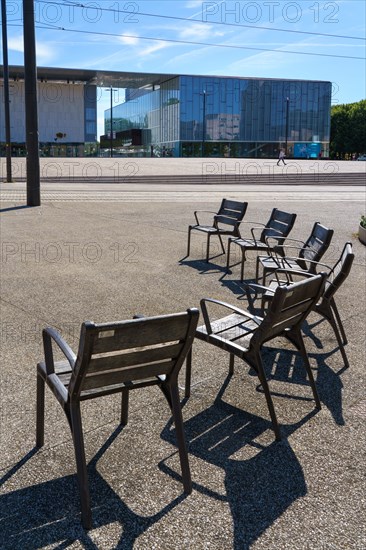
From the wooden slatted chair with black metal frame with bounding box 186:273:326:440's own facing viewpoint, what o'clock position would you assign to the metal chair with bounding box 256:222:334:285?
The metal chair is roughly at 2 o'clock from the wooden slatted chair with black metal frame.

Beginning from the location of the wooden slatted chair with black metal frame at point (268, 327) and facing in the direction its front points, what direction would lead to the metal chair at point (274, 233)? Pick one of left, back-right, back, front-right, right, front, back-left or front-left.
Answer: front-right

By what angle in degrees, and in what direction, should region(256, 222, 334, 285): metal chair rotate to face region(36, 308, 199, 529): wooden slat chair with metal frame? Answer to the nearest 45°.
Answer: approximately 45° to its left

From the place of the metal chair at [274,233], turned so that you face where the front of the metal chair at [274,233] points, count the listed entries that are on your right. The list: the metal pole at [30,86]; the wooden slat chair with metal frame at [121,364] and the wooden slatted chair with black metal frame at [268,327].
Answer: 1

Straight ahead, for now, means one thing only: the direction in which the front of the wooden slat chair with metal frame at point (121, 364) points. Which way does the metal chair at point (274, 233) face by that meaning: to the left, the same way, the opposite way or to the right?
to the left

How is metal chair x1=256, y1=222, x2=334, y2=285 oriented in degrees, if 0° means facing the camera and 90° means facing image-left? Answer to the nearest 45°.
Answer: approximately 45°

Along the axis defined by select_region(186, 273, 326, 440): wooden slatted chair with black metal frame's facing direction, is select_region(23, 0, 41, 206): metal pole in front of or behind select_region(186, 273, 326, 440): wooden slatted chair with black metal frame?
in front

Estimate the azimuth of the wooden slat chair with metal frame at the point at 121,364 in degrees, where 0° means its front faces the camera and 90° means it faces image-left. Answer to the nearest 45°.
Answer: approximately 135°

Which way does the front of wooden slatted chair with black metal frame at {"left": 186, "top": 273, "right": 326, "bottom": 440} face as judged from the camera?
facing away from the viewer and to the left of the viewer

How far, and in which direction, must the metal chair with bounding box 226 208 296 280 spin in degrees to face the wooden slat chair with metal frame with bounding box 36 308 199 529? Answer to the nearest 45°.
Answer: approximately 45° to its left

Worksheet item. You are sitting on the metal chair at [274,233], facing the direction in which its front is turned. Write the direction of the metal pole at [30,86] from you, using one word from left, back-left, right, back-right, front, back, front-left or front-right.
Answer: right
